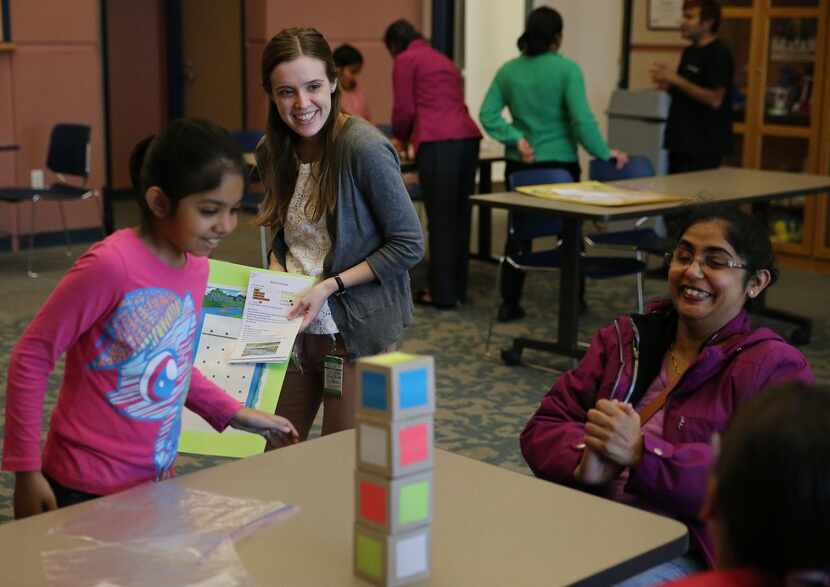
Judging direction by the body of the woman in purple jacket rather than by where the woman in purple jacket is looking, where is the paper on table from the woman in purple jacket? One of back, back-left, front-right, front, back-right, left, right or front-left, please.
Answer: back-right

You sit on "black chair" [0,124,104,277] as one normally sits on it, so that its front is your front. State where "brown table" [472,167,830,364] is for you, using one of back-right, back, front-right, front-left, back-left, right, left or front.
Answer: left

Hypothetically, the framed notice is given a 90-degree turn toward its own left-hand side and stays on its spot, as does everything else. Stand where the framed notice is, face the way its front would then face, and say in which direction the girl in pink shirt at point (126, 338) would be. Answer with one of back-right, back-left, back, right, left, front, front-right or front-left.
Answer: right

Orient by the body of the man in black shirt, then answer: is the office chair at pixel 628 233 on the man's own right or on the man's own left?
on the man's own left

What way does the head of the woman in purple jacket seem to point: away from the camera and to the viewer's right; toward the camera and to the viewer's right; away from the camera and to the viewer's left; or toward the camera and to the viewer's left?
toward the camera and to the viewer's left

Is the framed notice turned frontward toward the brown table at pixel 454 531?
yes

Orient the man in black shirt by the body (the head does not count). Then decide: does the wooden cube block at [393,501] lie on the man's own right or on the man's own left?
on the man's own left

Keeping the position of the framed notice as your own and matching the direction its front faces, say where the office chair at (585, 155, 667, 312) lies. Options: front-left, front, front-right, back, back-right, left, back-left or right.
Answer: front

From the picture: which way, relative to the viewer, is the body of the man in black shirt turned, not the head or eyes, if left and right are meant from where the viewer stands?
facing to the left of the viewer

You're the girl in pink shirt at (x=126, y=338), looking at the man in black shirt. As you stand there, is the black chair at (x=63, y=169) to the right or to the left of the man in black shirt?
left

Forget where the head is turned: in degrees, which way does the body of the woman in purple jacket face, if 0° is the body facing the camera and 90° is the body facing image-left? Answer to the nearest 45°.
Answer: approximately 45°
